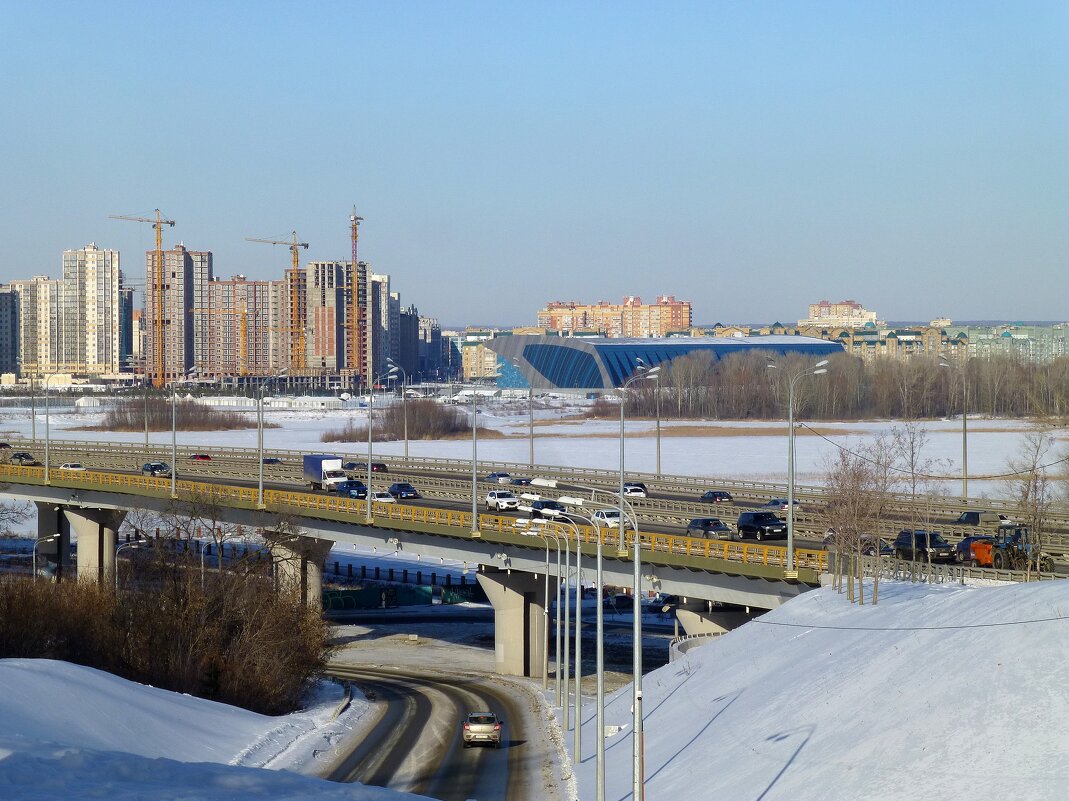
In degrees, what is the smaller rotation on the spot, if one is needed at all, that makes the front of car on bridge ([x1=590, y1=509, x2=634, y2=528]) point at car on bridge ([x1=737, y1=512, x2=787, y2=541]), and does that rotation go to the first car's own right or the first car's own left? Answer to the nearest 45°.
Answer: approximately 45° to the first car's own left

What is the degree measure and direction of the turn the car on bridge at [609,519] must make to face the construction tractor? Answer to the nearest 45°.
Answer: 0° — it already faces it

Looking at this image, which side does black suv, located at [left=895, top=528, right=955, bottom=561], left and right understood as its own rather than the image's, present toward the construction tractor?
front

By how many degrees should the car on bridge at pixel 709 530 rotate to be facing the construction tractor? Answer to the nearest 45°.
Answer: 0° — it already faces it

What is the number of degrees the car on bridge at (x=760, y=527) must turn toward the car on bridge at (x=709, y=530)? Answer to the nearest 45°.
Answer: approximately 135° to its right

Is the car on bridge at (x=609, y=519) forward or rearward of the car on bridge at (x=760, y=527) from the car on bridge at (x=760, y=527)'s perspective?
rearward

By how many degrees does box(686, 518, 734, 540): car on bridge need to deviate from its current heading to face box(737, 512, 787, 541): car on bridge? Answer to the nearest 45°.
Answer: approximately 45° to its left

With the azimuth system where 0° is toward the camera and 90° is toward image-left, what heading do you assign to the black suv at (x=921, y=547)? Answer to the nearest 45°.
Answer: approximately 315°

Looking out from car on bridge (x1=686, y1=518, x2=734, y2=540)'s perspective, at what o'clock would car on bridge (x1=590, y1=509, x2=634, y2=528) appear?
car on bridge (x1=590, y1=509, x2=634, y2=528) is roughly at 5 o'clock from car on bridge (x1=686, y1=518, x2=734, y2=540).

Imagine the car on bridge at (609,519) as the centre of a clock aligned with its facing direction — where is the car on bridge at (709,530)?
the car on bridge at (709,530) is roughly at 11 o'clock from the car on bridge at (609,519).

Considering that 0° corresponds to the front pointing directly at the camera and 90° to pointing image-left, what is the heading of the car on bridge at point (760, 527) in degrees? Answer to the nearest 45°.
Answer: approximately 315°

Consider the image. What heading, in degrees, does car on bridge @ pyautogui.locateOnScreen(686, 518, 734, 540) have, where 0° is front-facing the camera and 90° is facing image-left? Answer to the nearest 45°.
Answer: approximately 315°

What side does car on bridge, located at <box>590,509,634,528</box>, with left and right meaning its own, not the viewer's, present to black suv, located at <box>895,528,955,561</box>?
front
